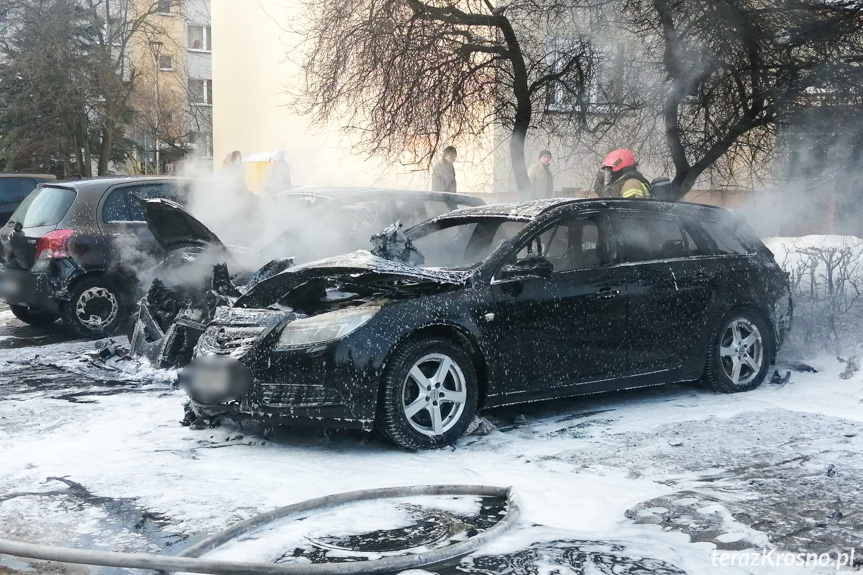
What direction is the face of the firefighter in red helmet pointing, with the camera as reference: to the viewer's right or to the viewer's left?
to the viewer's left

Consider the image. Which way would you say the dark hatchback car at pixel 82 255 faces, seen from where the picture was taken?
facing away from the viewer and to the right of the viewer

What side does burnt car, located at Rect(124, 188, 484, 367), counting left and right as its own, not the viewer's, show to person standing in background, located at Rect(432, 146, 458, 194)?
back

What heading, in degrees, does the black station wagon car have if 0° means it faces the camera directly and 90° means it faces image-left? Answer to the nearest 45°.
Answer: approximately 45°

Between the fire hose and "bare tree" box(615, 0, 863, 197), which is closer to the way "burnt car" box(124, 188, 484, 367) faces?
the fire hose

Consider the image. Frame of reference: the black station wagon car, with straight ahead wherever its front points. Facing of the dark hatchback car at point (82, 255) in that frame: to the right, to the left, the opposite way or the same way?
the opposite way

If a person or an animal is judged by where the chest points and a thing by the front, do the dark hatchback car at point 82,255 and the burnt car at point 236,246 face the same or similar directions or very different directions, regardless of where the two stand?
very different directions

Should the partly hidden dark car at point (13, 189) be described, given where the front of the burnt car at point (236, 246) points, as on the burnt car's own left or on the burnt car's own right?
on the burnt car's own right

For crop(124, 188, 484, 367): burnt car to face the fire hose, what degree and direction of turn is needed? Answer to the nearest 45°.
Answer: approximately 45° to its left

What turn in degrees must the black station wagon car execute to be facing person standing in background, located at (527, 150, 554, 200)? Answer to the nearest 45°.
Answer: approximately 135° to its right
